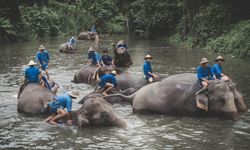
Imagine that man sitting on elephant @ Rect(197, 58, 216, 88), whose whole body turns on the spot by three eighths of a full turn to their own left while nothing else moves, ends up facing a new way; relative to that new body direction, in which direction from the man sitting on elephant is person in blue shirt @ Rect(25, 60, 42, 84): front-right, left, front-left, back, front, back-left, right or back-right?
left

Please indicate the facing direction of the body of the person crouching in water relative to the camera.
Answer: to the viewer's right

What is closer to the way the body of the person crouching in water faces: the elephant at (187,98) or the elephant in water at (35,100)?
the elephant

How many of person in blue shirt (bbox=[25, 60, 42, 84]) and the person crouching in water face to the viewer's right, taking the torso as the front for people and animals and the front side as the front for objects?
1

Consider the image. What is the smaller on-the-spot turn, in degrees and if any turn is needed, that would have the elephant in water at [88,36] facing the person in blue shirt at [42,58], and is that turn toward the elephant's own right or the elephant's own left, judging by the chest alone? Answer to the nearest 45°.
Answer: approximately 90° to the elephant's own right

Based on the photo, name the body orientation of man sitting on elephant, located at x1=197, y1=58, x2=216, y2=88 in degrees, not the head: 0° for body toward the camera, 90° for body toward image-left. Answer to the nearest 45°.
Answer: approximately 315°

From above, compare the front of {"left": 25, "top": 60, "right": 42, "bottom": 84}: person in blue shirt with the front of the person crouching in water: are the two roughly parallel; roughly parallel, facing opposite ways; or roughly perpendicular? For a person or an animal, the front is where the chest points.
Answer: roughly perpendicular
